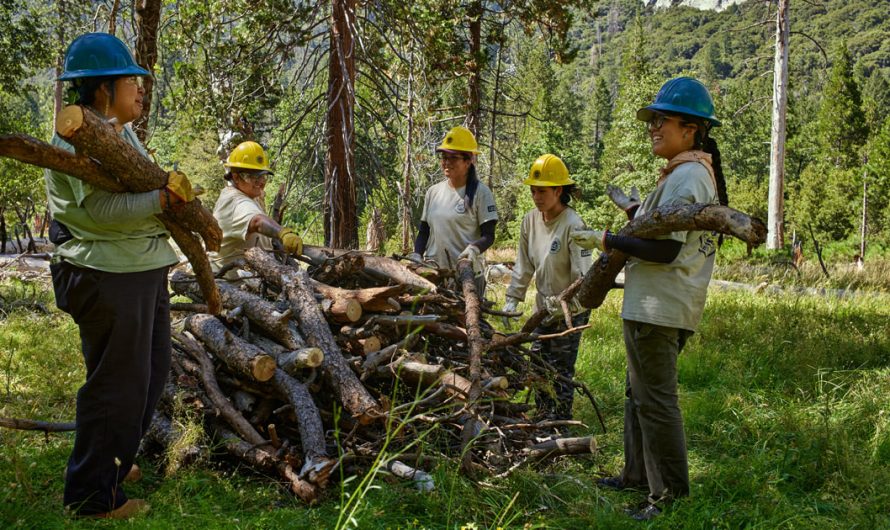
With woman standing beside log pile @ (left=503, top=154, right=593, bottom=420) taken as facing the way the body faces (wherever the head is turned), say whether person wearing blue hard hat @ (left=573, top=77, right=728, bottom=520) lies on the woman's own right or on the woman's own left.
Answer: on the woman's own left

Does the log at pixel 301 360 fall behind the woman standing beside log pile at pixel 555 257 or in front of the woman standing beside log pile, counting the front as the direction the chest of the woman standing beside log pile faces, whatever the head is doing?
in front

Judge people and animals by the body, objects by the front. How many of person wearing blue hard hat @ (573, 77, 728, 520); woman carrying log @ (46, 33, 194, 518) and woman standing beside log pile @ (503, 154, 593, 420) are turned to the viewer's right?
1

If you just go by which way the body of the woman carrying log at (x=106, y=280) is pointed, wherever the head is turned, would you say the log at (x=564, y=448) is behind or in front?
in front

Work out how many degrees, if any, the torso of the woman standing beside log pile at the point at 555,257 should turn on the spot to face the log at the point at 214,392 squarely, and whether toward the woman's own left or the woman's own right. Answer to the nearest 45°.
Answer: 0° — they already face it

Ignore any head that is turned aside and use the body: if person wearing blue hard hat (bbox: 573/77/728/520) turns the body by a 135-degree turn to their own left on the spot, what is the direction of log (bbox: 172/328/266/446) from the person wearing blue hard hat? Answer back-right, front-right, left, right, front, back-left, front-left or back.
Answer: back-right

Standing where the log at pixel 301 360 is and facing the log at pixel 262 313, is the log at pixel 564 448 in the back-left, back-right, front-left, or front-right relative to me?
back-right

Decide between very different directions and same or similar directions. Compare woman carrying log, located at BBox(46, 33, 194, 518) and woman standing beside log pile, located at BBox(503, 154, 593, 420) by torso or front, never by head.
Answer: very different directions

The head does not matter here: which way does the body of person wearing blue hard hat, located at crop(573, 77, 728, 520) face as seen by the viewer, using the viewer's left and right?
facing to the left of the viewer

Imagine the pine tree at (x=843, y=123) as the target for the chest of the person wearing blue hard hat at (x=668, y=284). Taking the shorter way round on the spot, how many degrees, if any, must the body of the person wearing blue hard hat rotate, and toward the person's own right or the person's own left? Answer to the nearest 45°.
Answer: approximately 90° to the person's own right

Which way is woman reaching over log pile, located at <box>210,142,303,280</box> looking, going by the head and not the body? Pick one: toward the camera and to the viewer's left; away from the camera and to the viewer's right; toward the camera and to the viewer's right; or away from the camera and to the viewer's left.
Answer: toward the camera and to the viewer's right

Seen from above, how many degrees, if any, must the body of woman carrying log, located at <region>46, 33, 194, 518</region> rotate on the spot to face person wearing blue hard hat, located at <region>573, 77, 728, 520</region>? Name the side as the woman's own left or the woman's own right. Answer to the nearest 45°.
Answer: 0° — they already face them

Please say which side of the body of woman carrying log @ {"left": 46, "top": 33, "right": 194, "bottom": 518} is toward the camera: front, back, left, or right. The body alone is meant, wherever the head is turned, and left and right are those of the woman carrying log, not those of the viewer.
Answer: right
